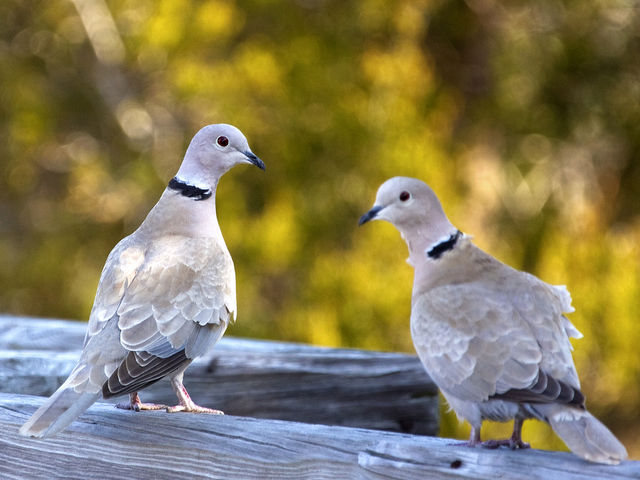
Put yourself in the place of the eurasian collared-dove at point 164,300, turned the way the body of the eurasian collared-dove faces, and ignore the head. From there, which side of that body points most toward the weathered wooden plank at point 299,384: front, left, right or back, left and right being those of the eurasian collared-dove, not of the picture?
front

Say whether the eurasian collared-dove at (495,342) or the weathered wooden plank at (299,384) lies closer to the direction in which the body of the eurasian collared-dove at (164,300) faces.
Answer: the weathered wooden plank
